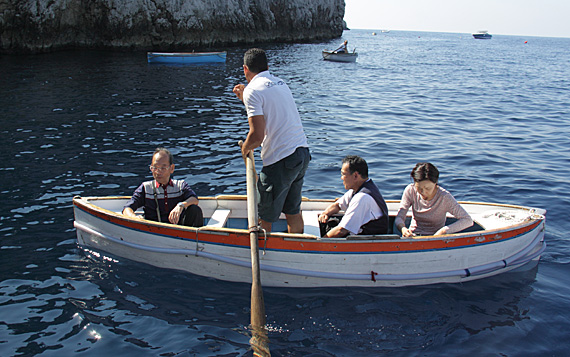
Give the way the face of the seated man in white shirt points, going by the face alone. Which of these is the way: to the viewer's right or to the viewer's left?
to the viewer's left

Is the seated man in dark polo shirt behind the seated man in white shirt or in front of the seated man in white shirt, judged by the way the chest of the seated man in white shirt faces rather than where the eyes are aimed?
in front

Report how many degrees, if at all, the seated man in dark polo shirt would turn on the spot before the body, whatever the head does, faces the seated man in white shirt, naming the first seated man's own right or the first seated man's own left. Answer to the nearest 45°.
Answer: approximately 45° to the first seated man's own left

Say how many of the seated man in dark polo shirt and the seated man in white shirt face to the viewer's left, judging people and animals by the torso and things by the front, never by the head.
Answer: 1

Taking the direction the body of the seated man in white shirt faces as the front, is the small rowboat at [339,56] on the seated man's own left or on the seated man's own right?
on the seated man's own right

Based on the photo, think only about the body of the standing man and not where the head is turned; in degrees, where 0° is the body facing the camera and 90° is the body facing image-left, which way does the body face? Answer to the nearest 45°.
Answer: approximately 135°

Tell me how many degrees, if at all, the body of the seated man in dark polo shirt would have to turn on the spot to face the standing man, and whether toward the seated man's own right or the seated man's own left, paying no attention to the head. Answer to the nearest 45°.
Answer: approximately 45° to the seated man's own left

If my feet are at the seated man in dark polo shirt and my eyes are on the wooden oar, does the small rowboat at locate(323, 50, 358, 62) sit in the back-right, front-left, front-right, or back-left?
back-left

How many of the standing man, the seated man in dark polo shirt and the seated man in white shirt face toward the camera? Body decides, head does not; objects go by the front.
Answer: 1

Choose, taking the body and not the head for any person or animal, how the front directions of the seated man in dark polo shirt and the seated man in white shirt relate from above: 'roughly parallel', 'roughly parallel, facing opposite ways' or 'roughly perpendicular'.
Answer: roughly perpendicular

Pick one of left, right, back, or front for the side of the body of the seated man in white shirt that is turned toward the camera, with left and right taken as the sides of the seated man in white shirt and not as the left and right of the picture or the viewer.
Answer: left

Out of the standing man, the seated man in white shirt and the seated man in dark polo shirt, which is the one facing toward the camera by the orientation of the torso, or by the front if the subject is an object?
the seated man in dark polo shirt

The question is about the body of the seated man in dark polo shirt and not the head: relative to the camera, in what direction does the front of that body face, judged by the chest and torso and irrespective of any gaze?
toward the camera

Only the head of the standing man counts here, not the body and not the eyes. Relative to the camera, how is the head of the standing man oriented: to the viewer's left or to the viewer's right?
to the viewer's left

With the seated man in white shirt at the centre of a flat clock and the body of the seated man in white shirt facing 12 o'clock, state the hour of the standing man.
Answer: The standing man is roughly at 12 o'clock from the seated man in white shirt.
